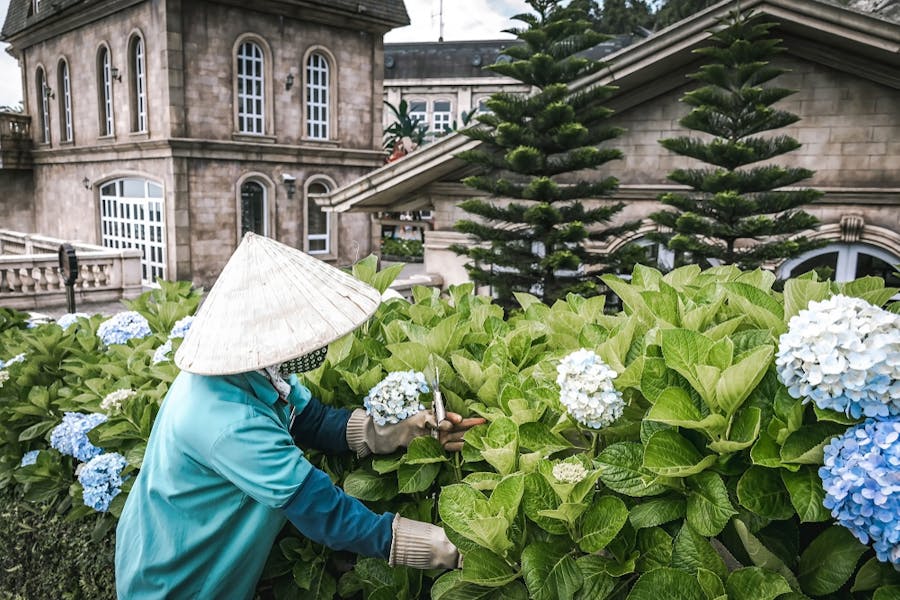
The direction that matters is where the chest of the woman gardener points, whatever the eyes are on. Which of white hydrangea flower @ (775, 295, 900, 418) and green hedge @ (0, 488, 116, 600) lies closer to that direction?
the white hydrangea flower

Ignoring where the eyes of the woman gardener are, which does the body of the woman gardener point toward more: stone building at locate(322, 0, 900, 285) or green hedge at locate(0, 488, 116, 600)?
the stone building

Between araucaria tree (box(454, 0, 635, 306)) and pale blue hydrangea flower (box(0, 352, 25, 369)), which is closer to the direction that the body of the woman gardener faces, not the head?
the araucaria tree

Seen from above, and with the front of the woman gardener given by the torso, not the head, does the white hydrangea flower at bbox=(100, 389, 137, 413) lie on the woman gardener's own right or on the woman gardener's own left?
on the woman gardener's own left

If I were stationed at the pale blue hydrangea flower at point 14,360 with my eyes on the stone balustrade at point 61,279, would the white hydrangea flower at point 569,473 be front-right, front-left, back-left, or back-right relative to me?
back-right

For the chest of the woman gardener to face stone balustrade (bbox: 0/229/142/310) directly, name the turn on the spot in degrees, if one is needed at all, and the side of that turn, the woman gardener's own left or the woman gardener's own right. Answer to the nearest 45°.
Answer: approximately 90° to the woman gardener's own left

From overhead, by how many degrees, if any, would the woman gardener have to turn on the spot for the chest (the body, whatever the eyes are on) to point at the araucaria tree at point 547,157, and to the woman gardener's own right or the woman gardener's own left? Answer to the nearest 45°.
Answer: approximately 45° to the woman gardener's own left

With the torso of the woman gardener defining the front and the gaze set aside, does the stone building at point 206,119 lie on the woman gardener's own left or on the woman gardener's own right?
on the woman gardener's own left

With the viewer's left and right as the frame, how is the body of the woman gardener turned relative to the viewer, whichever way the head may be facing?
facing to the right of the viewer

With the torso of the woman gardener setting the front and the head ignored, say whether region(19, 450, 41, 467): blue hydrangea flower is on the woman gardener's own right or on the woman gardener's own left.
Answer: on the woman gardener's own left
